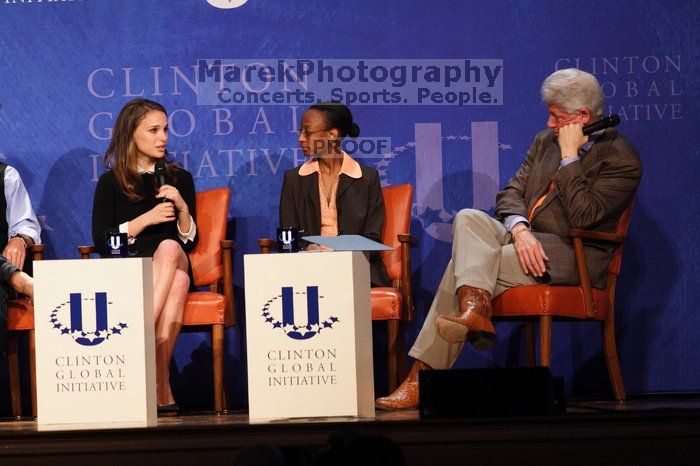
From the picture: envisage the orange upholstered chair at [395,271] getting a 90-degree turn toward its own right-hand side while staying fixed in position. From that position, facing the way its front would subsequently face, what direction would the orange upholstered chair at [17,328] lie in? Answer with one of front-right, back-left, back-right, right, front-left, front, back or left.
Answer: front

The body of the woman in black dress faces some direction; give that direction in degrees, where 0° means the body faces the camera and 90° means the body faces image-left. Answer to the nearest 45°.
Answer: approximately 315°

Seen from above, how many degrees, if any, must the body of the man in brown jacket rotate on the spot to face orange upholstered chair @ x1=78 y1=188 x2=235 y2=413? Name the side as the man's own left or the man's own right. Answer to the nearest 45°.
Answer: approximately 45° to the man's own right

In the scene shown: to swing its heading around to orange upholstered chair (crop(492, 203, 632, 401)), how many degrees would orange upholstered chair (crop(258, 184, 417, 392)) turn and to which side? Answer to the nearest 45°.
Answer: approximately 45° to its left

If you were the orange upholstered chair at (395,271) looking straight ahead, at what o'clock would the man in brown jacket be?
The man in brown jacket is roughly at 10 o'clock from the orange upholstered chair.

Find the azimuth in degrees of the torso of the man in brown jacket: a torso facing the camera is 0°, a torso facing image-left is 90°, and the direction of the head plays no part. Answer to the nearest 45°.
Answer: approximately 45°

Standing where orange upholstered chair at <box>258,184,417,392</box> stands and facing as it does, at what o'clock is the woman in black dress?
The woman in black dress is roughly at 3 o'clock from the orange upholstered chair.
